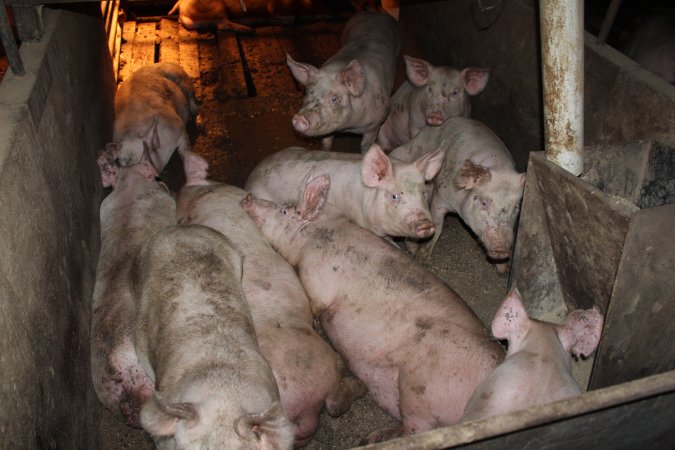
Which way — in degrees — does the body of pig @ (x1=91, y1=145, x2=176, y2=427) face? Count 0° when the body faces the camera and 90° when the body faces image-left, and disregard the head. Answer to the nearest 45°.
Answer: approximately 180°

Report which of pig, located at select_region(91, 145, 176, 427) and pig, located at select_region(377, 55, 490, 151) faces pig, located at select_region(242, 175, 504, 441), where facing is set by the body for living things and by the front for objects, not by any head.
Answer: pig, located at select_region(377, 55, 490, 151)

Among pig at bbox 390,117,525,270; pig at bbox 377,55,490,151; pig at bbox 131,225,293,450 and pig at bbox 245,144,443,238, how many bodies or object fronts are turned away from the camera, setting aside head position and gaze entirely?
0

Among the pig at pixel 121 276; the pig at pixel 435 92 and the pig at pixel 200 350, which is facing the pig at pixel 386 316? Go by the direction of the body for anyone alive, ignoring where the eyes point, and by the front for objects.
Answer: the pig at pixel 435 92

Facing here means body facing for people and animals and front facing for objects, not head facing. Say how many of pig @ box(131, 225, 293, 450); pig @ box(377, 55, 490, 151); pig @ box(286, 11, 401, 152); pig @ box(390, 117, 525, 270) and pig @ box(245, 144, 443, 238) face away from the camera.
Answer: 0

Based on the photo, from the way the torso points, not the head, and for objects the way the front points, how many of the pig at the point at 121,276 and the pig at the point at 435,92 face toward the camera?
1

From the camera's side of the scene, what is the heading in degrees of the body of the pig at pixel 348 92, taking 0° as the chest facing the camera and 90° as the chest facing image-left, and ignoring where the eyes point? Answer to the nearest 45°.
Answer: approximately 45°

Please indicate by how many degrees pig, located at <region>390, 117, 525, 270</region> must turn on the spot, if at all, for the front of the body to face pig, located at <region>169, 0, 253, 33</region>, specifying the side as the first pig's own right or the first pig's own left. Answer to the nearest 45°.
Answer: approximately 180°

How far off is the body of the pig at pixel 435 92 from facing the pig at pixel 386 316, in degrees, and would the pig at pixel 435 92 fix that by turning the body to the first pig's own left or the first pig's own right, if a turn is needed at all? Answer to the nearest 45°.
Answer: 0° — it already faces it

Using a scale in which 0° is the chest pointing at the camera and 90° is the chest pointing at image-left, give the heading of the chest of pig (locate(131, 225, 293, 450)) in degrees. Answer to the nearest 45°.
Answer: approximately 0°

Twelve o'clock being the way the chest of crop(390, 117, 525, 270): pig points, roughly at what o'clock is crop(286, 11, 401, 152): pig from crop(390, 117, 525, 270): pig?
crop(286, 11, 401, 152): pig is roughly at 6 o'clock from crop(390, 117, 525, 270): pig.

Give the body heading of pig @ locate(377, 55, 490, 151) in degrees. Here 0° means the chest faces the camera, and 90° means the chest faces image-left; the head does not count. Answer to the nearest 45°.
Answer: approximately 0°

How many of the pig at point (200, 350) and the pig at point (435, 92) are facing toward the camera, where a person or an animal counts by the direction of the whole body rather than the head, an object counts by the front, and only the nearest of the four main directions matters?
2

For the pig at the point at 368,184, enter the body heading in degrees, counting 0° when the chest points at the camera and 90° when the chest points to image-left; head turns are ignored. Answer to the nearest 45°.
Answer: approximately 315°
